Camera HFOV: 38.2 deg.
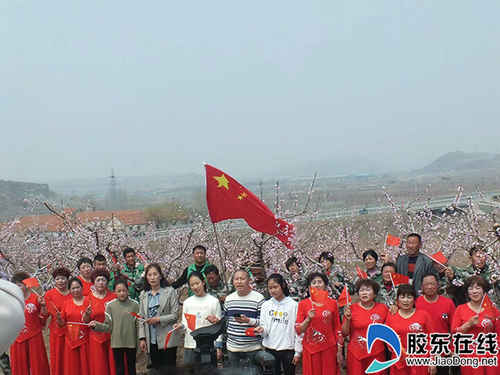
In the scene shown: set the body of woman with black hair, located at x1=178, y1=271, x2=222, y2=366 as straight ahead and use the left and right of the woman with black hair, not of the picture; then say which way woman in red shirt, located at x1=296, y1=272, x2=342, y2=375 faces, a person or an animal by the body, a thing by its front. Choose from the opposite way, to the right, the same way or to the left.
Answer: the same way

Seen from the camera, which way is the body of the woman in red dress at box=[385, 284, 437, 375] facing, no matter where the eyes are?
toward the camera

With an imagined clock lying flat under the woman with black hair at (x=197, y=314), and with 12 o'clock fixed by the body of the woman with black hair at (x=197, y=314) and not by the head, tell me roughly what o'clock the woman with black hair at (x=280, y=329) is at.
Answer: the woman with black hair at (x=280, y=329) is roughly at 10 o'clock from the woman with black hair at (x=197, y=314).

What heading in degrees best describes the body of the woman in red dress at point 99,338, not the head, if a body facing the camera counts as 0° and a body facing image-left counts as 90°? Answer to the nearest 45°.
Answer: approximately 0°

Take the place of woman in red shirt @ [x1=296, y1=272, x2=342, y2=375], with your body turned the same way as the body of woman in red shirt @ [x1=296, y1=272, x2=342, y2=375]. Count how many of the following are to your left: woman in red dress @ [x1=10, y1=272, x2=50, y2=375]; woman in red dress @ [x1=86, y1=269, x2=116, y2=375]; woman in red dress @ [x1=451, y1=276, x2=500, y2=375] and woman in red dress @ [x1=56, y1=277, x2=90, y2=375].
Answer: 1

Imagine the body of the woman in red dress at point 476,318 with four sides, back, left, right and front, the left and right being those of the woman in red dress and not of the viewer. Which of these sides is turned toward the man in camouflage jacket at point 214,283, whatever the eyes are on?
right

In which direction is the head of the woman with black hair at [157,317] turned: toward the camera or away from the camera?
toward the camera

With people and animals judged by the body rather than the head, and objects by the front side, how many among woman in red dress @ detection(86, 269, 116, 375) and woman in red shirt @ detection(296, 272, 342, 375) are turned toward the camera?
2

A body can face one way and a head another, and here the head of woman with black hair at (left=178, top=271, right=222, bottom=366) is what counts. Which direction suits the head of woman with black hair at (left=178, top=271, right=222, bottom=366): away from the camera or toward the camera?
toward the camera

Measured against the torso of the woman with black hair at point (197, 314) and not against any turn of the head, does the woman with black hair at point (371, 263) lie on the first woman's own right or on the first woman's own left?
on the first woman's own left

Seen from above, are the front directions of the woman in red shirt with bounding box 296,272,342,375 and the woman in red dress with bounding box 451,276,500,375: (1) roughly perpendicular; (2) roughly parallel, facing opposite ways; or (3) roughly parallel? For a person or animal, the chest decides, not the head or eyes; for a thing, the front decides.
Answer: roughly parallel

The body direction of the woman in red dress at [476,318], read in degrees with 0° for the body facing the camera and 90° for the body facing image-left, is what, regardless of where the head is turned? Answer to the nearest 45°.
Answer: approximately 0°

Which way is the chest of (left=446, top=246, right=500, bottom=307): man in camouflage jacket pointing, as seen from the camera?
toward the camera

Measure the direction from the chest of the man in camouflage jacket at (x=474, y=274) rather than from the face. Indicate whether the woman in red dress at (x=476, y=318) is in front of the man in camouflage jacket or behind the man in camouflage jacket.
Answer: in front
